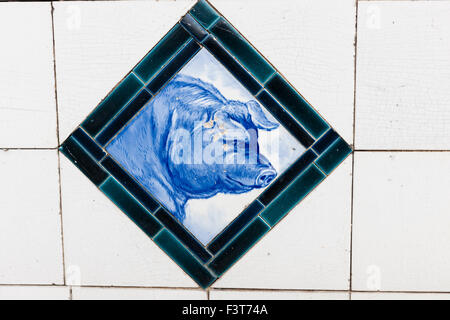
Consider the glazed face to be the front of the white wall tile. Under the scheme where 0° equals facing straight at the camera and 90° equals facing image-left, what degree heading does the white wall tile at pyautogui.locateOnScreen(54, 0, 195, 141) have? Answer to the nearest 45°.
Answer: approximately 0°

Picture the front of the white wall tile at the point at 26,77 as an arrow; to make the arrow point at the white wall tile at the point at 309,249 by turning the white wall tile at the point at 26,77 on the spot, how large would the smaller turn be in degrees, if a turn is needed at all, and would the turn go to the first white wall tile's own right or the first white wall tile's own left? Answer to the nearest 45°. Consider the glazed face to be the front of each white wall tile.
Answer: approximately 90° to the first white wall tile's own left
